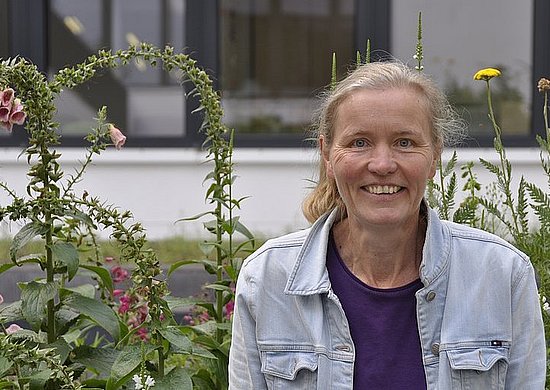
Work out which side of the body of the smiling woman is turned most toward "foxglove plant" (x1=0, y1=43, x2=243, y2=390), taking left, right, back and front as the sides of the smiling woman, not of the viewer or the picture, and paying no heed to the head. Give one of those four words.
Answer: right

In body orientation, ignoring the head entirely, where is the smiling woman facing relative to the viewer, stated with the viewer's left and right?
facing the viewer

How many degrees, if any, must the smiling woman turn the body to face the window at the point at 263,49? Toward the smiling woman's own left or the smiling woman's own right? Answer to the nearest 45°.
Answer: approximately 180°

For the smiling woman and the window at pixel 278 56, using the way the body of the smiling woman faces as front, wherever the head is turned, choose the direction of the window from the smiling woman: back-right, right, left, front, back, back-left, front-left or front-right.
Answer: back
